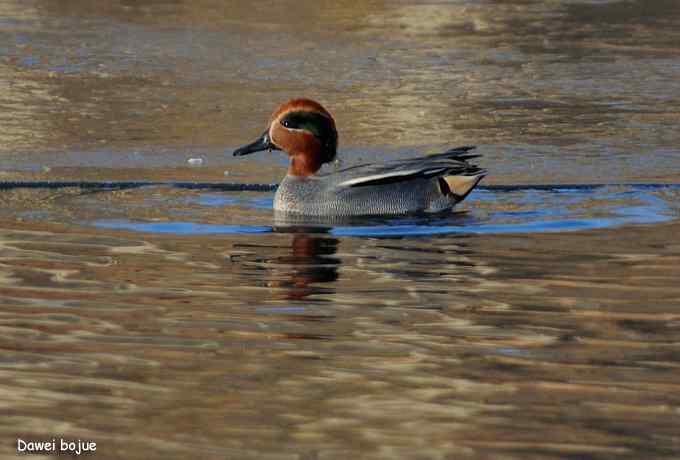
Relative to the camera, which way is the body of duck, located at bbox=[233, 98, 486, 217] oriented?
to the viewer's left
